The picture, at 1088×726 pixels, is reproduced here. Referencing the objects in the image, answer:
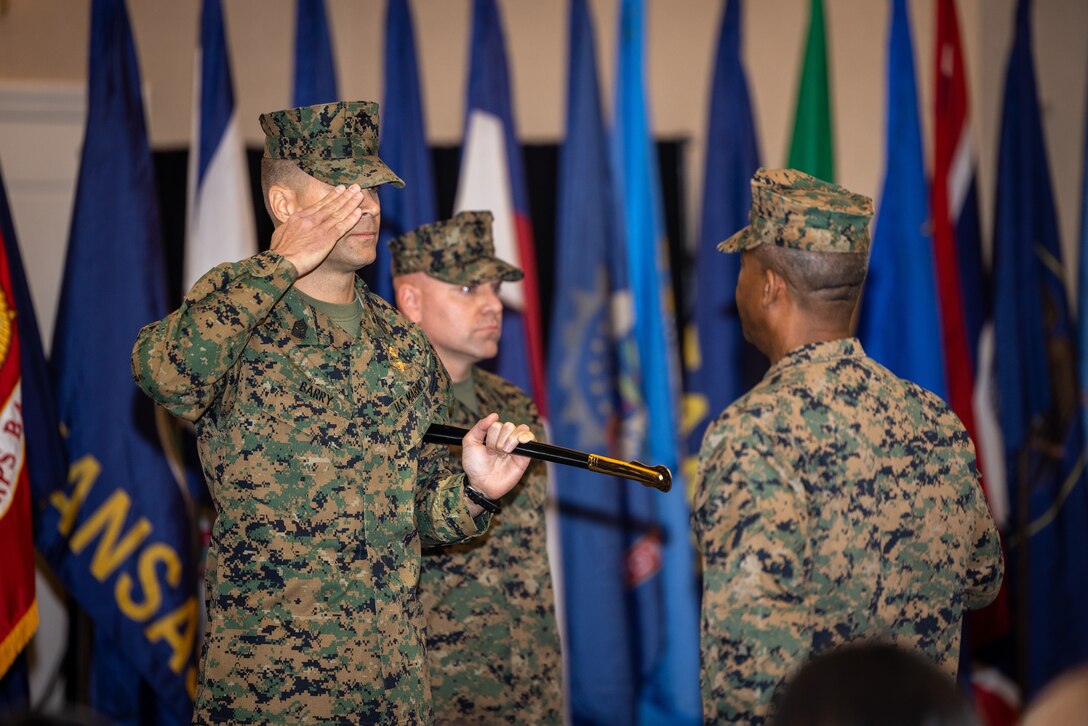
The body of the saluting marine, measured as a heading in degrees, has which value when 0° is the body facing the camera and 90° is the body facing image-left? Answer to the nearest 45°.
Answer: approximately 315°

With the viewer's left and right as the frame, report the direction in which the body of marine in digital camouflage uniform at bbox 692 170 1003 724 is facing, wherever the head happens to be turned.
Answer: facing away from the viewer and to the left of the viewer

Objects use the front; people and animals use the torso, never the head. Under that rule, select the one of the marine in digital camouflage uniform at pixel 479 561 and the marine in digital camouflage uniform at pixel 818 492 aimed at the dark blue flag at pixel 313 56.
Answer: the marine in digital camouflage uniform at pixel 818 492

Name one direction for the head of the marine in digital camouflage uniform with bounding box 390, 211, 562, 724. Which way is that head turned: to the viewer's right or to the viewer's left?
to the viewer's right

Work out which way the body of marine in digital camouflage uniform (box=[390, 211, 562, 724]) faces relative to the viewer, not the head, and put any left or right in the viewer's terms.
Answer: facing the viewer and to the right of the viewer

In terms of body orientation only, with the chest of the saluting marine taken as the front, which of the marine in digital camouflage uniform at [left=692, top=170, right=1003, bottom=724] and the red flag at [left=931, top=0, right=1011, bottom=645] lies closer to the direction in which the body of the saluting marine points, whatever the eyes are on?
the marine in digital camouflage uniform

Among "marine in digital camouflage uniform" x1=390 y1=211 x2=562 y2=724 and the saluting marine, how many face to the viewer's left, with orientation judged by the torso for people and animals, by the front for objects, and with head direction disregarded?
0

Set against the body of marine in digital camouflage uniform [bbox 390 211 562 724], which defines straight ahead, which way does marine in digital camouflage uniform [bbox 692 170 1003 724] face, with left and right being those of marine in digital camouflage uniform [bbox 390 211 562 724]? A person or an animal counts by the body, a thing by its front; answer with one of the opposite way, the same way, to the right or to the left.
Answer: the opposite way

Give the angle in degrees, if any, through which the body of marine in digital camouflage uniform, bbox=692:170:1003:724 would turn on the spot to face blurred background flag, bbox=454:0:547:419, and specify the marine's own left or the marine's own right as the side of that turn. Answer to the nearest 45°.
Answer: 0° — they already face it

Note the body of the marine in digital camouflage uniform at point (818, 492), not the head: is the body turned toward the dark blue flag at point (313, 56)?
yes
